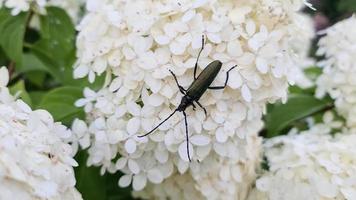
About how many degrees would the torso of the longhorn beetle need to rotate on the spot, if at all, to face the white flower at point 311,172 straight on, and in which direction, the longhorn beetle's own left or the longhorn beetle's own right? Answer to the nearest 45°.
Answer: approximately 135° to the longhorn beetle's own left

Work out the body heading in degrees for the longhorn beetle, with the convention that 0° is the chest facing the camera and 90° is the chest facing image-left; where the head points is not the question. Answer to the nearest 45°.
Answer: approximately 45°

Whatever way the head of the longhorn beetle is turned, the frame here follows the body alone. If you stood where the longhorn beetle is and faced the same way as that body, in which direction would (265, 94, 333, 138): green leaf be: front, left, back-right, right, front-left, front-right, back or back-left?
back

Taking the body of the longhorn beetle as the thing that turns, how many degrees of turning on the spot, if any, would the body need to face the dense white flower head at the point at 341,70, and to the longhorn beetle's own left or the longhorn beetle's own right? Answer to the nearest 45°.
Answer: approximately 180°

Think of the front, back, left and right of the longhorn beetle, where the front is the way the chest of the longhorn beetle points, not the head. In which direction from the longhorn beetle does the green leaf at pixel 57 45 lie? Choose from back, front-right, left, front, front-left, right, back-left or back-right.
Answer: right

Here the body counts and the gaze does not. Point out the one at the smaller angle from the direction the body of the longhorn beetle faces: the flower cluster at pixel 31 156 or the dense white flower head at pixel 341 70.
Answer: the flower cluster

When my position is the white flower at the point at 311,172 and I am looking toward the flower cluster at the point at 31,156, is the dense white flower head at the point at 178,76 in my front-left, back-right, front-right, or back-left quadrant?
front-right

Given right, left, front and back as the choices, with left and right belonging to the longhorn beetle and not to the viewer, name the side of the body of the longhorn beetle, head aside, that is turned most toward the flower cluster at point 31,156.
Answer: front
